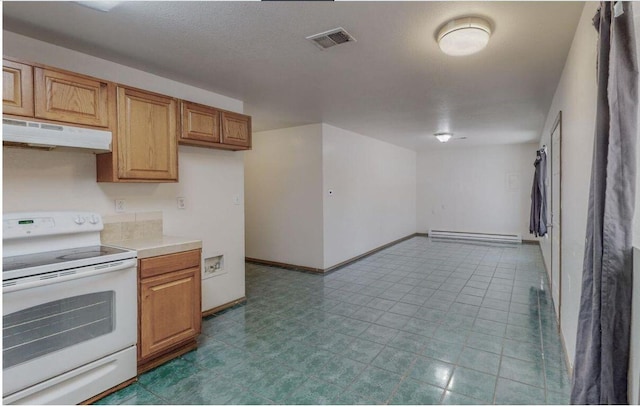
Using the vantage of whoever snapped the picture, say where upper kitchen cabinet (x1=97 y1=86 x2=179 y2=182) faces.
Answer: facing the viewer and to the right of the viewer

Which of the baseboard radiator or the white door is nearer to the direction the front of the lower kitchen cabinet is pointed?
the white door

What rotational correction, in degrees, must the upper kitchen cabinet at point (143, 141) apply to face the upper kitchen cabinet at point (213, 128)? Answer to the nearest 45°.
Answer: approximately 90° to its left

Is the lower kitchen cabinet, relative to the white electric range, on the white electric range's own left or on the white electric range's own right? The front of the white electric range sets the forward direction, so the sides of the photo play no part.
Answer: on the white electric range's own left

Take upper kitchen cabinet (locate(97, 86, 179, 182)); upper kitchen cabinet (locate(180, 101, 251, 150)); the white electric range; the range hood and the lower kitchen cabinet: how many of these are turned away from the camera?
0

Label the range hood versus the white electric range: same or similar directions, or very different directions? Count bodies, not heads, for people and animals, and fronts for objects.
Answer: same or similar directions

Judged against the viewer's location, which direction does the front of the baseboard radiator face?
facing the viewer

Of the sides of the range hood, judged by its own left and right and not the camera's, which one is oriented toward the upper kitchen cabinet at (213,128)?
left

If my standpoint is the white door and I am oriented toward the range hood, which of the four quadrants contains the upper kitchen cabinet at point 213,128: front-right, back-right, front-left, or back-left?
front-right

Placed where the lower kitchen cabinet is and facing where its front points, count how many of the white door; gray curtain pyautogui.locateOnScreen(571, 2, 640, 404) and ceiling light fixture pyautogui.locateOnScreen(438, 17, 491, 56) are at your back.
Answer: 0

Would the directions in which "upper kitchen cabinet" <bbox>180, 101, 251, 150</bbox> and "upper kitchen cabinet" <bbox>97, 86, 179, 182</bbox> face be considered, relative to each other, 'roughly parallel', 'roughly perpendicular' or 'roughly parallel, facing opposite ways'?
roughly parallel

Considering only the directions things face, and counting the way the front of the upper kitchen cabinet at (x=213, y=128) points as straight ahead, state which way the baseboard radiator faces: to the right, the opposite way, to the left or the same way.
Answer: to the right
